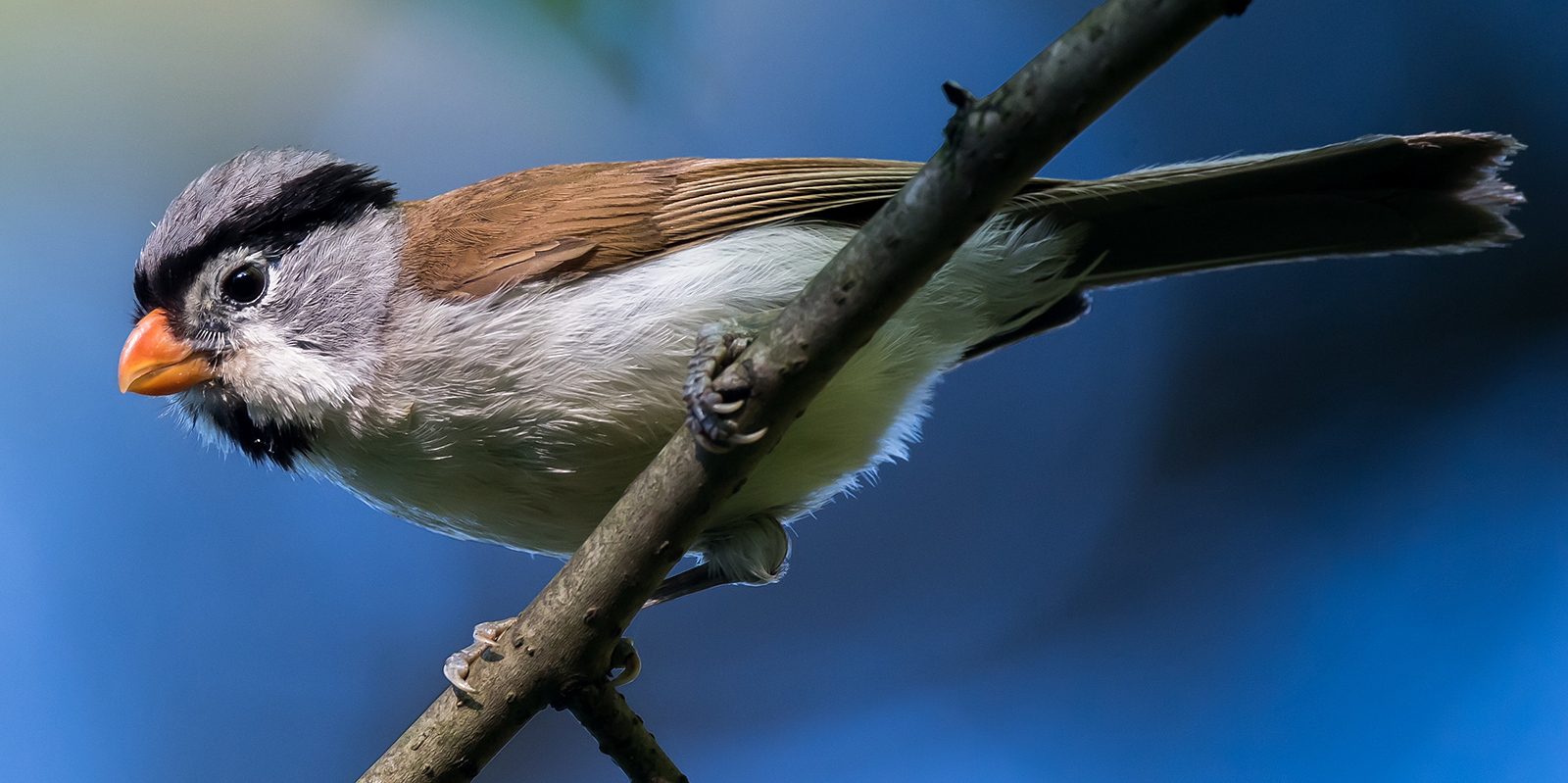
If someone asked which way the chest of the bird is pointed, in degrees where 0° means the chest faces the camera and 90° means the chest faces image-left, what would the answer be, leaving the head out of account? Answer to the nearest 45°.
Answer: approximately 90°
